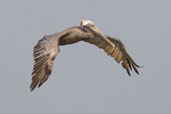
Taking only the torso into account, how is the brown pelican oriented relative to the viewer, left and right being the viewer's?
facing the viewer and to the right of the viewer
